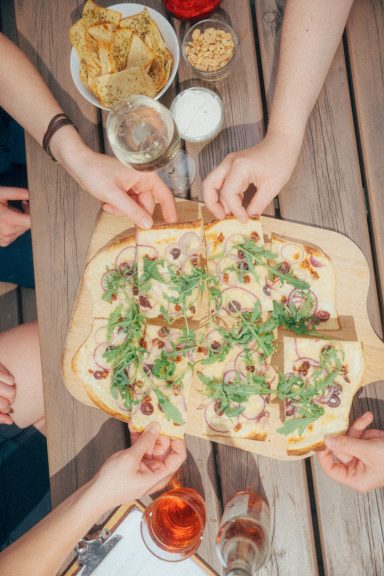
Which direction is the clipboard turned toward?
toward the camera
